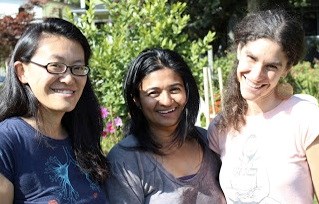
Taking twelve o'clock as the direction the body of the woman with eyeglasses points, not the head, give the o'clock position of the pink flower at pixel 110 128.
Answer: The pink flower is roughly at 8 o'clock from the woman with eyeglasses.

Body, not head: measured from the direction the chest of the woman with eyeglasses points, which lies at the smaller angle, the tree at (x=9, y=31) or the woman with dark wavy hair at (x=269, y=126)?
the woman with dark wavy hair

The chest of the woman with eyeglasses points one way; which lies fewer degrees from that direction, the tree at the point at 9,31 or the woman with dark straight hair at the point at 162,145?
the woman with dark straight hair

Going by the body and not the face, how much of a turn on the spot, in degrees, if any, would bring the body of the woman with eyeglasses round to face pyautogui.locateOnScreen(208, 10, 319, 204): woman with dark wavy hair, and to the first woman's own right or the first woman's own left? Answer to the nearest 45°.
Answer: approximately 45° to the first woman's own left

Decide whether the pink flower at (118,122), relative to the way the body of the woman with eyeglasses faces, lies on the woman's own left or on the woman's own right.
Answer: on the woman's own left

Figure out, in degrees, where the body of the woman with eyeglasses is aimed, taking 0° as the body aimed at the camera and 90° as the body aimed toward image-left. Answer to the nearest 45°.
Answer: approximately 315°

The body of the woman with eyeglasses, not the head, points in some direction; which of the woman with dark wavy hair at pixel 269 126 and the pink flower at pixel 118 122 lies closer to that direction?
the woman with dark wavy hair

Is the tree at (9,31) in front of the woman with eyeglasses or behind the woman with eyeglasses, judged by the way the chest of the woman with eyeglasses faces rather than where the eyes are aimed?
behind
